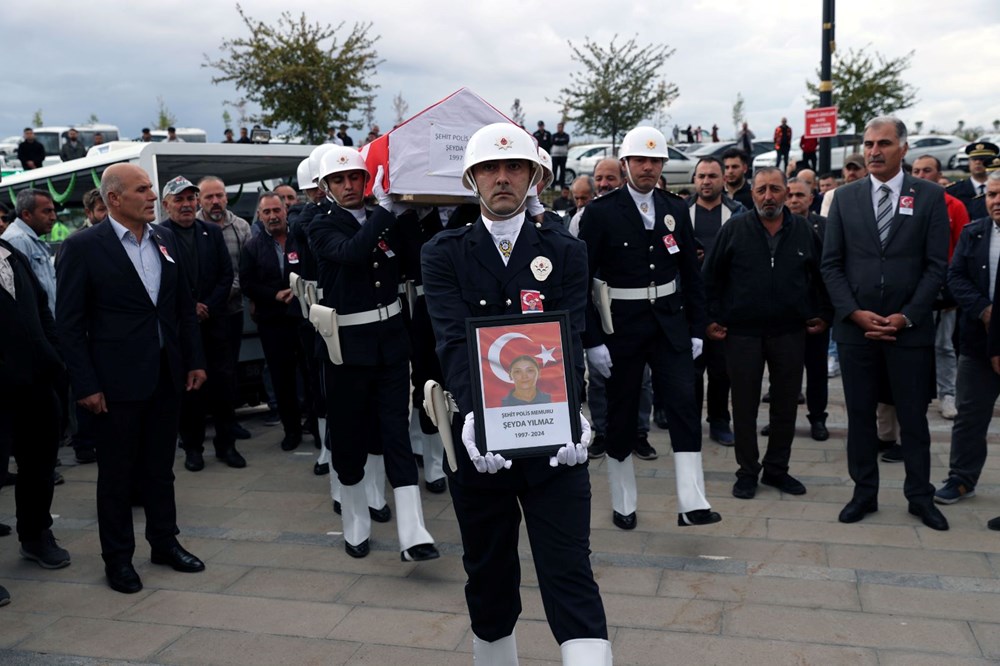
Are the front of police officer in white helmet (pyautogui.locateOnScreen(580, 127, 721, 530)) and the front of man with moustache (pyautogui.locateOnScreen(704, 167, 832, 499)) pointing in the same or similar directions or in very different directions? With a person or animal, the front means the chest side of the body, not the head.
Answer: same or similar directions

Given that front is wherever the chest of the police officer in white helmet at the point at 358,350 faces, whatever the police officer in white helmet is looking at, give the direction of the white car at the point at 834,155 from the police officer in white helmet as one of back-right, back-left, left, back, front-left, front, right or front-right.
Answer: left

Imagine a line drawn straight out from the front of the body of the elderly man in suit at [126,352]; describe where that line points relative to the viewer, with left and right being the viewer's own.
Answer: facing the viewer and to the right of the viewer

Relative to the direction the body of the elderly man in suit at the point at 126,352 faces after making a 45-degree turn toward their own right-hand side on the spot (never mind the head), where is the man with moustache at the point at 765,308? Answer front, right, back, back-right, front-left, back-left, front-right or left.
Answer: left

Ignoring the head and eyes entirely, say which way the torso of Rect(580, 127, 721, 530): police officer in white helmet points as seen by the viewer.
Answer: toward the camera

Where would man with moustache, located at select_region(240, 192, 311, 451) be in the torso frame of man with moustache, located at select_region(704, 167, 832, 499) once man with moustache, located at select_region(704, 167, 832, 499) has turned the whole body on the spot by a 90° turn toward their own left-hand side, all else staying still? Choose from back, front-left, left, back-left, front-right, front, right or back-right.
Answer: back

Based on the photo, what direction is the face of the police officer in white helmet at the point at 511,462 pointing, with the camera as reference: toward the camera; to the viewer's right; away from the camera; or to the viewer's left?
toward the camera

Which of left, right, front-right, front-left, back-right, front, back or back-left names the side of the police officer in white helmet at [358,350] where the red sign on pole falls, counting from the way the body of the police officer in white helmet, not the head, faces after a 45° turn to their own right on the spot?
back-left

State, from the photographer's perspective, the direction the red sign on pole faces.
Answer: facing the viewer

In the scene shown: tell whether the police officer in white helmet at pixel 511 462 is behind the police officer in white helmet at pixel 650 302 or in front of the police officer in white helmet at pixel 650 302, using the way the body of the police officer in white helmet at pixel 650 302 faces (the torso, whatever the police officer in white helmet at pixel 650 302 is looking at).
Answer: in front

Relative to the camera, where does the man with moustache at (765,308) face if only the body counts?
toward the camera

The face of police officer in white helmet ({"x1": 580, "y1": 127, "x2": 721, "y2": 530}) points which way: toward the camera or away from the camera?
toward the camera

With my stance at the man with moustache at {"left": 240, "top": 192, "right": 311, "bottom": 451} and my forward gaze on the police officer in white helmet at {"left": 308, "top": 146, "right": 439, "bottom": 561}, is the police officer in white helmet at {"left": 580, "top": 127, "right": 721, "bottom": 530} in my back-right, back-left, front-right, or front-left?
front-left

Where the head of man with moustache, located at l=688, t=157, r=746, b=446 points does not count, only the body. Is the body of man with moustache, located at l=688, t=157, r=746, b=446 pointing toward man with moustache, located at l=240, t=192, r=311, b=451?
no

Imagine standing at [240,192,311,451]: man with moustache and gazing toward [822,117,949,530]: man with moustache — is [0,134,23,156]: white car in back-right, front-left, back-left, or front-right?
back-left
